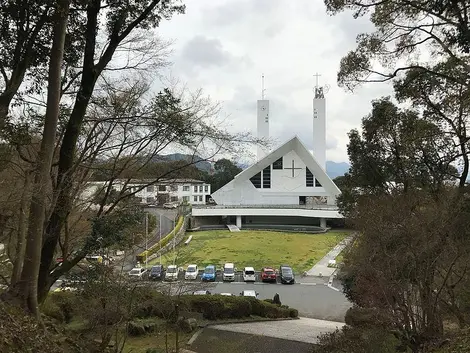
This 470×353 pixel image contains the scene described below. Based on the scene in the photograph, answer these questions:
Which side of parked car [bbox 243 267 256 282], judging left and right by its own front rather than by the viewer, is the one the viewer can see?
back

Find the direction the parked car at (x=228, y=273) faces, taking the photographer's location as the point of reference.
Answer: facing the viewer

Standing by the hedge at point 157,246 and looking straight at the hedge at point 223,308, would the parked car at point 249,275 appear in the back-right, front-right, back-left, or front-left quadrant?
front-left

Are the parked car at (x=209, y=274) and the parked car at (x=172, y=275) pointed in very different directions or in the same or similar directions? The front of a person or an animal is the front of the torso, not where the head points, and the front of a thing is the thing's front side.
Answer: same or similar directions

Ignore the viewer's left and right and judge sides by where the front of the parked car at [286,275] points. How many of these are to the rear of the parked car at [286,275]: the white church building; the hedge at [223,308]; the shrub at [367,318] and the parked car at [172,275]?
1

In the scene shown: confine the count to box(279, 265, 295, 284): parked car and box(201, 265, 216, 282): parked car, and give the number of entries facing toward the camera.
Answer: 2

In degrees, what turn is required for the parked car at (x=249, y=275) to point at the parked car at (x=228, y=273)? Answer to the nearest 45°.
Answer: approximately 90° to its right

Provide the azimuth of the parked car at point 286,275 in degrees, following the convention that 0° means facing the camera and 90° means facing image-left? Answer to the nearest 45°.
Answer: approximately 0°

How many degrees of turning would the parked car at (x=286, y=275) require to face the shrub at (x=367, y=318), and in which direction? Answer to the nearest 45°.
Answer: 0° — it already faces it

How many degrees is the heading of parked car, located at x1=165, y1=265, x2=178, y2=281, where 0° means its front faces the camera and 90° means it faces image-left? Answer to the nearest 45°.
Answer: approximately 0°

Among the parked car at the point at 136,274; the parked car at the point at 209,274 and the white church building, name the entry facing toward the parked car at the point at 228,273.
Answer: the white church building

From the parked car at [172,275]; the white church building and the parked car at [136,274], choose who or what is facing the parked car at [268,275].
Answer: the white church building

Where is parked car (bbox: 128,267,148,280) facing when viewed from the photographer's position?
facing the viewer and to the left of the viewer

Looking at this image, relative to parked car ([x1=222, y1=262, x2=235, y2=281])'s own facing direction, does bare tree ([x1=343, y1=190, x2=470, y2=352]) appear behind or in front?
in front

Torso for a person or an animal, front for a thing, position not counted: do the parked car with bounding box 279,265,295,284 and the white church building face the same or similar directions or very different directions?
same or similar directions

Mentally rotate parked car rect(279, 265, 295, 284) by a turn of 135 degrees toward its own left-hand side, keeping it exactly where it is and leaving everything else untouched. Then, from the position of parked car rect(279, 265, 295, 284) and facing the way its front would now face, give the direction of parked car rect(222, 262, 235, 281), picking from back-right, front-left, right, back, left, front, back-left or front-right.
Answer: back-left

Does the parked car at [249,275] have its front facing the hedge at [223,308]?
yes

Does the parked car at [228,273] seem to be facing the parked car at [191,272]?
no
